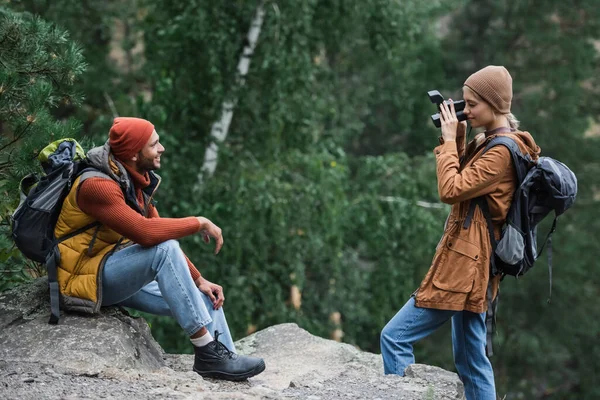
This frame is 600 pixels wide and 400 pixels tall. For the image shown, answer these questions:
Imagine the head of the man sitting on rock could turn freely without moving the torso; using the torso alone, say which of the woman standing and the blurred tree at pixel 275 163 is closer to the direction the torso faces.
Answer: the woman standing

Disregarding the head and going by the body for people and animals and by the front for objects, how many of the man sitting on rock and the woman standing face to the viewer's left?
1

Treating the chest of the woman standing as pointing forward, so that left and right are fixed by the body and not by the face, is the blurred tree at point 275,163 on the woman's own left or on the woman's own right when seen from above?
on the woman's own right

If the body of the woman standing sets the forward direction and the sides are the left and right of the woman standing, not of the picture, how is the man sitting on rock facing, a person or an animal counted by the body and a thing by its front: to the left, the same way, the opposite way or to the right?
the opposite way

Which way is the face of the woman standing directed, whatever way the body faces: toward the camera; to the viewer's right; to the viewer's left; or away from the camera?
to the viewer's left

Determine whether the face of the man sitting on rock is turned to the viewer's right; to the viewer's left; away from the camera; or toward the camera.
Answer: to the viewer's right

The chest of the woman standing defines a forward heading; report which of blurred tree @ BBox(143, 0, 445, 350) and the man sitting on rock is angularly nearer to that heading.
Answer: the man sitting on rock

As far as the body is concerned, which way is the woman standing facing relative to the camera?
to the viewer's left

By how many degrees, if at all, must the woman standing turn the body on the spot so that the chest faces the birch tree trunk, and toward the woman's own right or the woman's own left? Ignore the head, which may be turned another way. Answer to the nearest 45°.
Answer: approximately 45° to the woman's own right

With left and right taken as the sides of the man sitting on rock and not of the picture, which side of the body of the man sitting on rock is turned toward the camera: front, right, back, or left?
right

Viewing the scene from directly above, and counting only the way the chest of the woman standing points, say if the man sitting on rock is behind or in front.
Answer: in front

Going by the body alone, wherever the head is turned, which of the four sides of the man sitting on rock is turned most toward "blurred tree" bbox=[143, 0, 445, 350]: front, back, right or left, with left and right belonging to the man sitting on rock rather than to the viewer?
left

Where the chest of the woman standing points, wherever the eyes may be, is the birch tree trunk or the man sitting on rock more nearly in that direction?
the man sitting on rock

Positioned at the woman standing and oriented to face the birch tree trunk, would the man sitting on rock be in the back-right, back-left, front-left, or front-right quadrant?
front-left

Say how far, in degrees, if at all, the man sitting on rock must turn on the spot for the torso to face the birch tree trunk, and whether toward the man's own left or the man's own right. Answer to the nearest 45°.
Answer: approximately 90° to the man's own left
